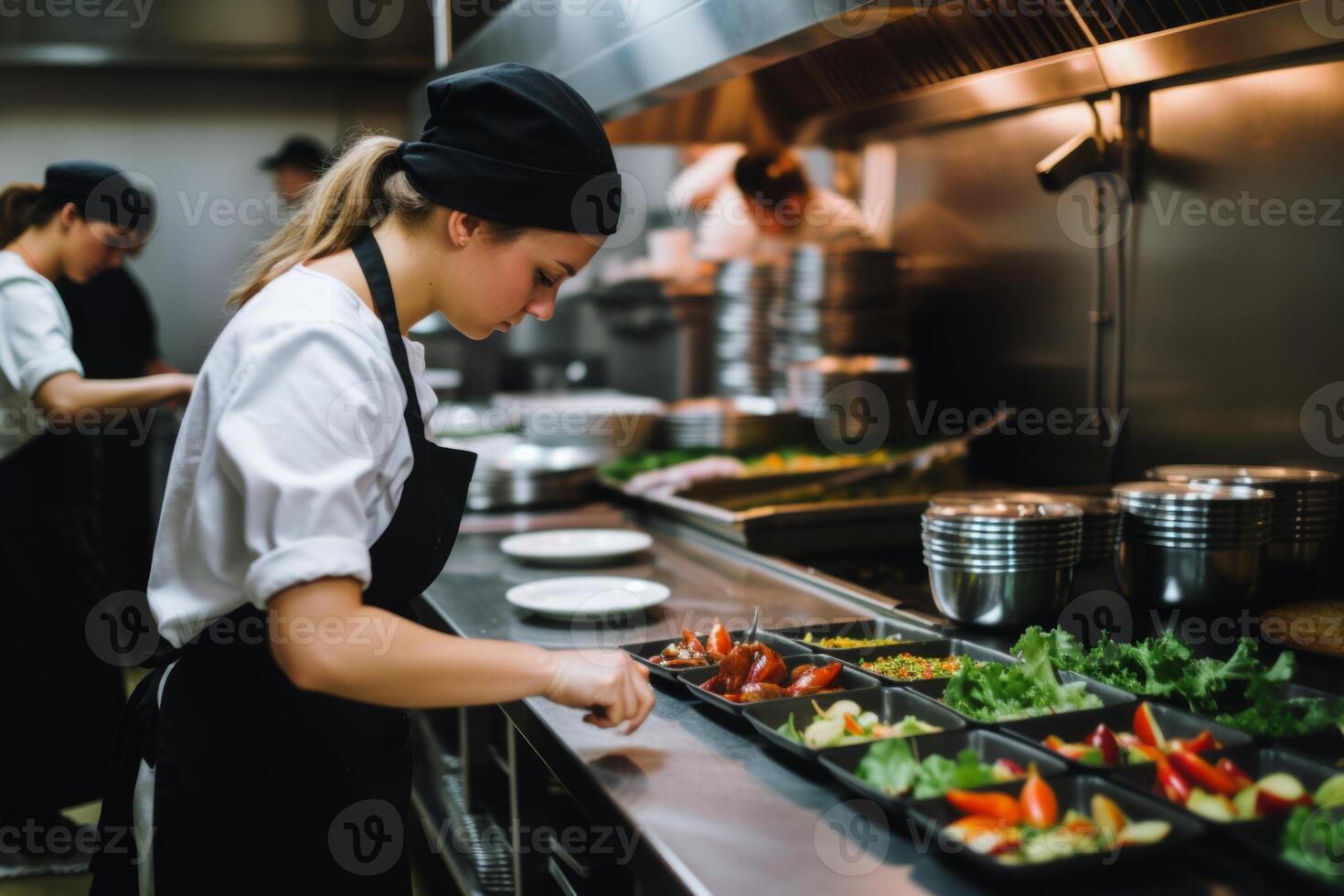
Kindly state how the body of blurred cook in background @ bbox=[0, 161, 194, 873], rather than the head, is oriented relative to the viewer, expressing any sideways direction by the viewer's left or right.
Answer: facing to the right of the viewer

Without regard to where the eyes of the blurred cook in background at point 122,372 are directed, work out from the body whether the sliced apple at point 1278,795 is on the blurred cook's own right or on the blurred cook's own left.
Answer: on the blurred cook's own right

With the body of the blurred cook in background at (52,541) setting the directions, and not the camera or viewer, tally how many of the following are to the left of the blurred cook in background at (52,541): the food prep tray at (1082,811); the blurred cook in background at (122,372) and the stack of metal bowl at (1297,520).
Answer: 1

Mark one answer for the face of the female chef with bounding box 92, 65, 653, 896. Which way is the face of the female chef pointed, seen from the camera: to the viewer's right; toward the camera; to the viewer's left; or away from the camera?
to the viewer's right

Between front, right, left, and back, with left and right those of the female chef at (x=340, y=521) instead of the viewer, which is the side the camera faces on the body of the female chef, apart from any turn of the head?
right

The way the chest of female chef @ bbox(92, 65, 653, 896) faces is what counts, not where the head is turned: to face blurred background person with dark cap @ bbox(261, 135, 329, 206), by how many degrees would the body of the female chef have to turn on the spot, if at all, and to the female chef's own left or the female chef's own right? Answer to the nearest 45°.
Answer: approximately 90° to the female chef's own left

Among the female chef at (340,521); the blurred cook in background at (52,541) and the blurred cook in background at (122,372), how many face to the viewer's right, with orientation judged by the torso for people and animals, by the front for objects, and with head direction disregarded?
3

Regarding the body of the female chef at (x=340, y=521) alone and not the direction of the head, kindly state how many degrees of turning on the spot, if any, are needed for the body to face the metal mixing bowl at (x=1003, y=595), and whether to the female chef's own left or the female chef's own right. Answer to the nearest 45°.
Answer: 0° — they already face it

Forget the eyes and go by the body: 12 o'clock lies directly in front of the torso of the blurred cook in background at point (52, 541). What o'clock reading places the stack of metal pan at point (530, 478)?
The stack of metal pan is roughly at 1 o'clock from the blurred cook in background.

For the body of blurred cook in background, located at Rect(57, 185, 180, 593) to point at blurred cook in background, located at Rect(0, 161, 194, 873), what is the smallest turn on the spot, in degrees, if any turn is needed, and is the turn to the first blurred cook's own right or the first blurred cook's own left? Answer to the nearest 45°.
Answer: approximately 90° to the first blurred cook's own right

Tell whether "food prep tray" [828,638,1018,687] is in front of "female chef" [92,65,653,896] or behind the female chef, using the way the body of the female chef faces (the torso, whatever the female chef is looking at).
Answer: in front

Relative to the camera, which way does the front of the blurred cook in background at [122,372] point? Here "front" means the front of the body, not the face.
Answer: to the viewer's right

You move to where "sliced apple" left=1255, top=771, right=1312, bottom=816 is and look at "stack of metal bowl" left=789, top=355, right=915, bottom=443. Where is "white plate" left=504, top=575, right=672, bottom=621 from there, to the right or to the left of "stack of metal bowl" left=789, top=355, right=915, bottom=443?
left
